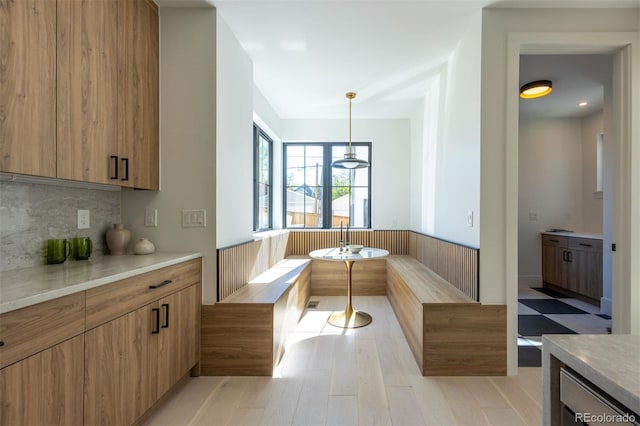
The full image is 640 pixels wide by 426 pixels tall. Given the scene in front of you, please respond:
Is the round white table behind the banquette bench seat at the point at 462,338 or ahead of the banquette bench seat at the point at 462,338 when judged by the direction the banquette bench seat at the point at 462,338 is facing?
ahead

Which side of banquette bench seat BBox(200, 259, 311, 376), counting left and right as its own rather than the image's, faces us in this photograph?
right

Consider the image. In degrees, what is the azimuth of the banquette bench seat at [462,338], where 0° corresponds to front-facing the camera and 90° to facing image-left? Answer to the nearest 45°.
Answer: approximately 90°

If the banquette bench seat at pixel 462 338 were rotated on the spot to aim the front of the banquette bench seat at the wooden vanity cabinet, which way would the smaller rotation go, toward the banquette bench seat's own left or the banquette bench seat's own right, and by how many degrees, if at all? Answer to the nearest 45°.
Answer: approximately 135° to the banquette bench seat's own right

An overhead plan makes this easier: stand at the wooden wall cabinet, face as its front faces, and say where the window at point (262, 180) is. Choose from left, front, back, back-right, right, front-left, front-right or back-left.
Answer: left

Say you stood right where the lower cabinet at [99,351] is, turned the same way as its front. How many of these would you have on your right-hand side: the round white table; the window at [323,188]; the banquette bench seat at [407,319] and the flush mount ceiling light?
0

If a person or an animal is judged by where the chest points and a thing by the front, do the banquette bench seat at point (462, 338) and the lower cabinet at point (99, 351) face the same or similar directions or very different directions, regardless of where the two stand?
very different directions

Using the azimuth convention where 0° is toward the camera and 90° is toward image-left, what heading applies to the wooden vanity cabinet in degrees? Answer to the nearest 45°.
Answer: approximately 45°

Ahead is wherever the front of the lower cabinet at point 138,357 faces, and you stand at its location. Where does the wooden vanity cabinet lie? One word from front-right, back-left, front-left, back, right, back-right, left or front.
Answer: front-left

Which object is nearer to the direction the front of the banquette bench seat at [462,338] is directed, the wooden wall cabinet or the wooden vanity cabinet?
the wooden wall cabinet

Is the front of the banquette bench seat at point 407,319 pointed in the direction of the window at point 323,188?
no
